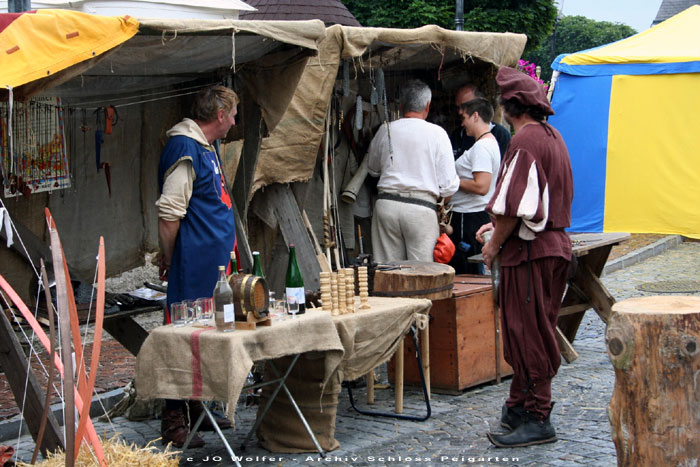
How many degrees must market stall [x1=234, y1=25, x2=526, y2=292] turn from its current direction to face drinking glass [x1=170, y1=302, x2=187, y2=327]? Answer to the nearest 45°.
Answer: approximately 45° to its right

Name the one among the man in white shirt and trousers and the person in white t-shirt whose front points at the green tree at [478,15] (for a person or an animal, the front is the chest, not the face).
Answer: the man in white shirt and trousers

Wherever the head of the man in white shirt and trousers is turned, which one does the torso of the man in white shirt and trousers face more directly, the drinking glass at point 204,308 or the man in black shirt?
the man in black shirt

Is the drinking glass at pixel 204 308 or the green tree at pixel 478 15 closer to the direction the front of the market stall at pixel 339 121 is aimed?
the drinking glass

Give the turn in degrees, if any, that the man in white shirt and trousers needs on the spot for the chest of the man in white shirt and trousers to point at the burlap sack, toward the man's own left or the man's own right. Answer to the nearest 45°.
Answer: approximately 180°

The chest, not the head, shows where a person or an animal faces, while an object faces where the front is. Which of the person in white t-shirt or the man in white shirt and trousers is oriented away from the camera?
the man in white shirt and trousers

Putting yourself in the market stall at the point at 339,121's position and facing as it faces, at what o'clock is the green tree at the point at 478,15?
The green tree is roughly at 8 o'clock from the market stall.

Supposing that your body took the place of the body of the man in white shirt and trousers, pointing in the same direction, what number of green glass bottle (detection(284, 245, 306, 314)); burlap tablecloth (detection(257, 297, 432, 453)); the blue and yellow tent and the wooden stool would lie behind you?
3

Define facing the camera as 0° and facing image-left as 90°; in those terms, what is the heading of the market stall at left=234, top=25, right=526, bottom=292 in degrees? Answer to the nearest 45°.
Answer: approximately 315°

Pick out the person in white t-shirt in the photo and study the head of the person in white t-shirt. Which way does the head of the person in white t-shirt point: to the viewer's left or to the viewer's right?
to the viewer's left

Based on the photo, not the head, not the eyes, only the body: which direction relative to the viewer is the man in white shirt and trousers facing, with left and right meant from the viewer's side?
facing away from the viewer
